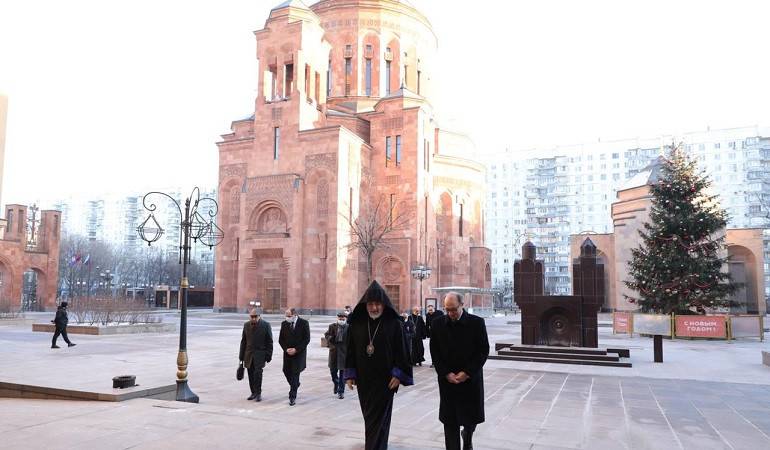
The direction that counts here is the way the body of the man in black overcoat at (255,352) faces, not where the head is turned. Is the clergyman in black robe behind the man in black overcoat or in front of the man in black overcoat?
in front

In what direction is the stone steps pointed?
toward the camera

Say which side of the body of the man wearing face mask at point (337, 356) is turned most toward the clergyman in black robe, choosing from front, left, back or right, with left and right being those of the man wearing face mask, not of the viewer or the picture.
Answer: front

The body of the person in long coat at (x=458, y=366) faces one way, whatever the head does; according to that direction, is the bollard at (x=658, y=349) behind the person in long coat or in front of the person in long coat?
behind

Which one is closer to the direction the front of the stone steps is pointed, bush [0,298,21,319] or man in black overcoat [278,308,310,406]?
the man in black overcoat

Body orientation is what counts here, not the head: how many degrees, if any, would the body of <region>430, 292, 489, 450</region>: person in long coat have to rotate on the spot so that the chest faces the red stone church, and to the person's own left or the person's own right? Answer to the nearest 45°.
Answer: approximately 180°

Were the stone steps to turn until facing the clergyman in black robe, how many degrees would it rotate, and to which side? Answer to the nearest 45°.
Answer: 0° — it already faces them

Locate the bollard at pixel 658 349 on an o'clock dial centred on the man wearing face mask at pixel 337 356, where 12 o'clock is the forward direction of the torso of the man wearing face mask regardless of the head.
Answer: The bollard is roughly at 8 o'clock from the man wearing face mask.

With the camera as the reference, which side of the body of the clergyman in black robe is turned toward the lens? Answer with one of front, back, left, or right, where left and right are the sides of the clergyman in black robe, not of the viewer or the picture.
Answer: front

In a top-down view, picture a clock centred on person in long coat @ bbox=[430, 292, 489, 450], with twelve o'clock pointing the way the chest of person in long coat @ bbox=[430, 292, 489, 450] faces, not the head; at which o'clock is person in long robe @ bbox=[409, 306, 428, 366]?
person in long robe @ bbox=[409, 306, 428, 366] is roughly at 6 o'clock from person in long coat @ bbox=[430, 292, 489, 450].

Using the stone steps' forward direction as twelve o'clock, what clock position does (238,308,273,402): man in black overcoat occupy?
The man in black overcoat is roughly at 1 o'clock from the stone steps.

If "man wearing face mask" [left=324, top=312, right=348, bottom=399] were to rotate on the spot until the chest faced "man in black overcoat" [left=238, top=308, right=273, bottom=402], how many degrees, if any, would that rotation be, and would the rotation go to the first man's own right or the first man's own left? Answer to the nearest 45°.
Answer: approximately 90° to the first man's own right

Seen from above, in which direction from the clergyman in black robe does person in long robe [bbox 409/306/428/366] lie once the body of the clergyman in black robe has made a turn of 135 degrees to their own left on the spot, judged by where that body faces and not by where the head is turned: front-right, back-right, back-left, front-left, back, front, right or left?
front-left

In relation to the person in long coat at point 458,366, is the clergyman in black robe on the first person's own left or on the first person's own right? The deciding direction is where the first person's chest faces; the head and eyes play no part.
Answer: on the first person's own right

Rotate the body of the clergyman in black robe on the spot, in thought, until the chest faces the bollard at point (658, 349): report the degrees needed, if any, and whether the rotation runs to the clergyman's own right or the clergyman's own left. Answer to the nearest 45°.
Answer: approximately 135° to the clergyman's own left

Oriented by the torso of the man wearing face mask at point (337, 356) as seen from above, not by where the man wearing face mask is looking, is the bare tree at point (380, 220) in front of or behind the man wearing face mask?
behind

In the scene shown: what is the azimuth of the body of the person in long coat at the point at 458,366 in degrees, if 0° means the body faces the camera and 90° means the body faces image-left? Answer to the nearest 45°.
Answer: approximately 0°
